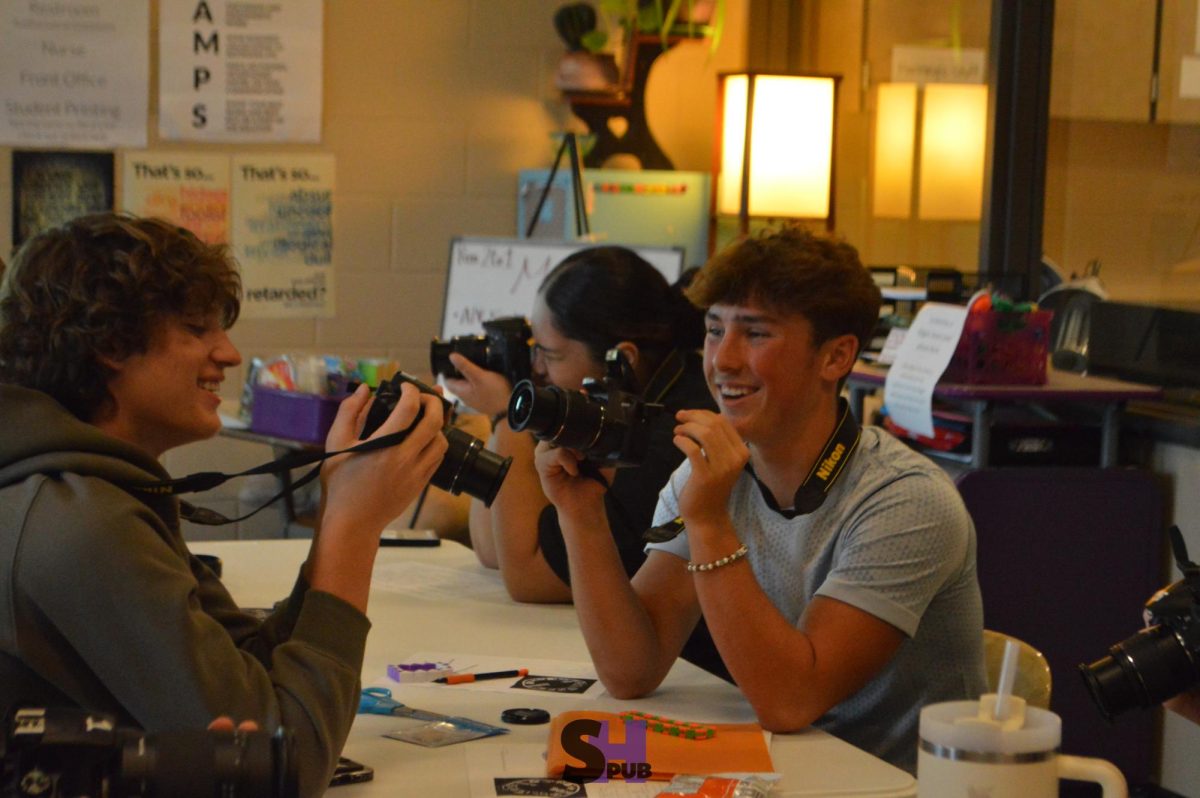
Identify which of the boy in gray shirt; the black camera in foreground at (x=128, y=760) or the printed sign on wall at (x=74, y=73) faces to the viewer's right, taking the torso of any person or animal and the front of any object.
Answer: the black camera in foreground

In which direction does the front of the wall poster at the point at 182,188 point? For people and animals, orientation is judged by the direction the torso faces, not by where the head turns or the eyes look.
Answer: toward the camera

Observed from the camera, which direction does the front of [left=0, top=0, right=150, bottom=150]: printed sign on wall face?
facing the viewer

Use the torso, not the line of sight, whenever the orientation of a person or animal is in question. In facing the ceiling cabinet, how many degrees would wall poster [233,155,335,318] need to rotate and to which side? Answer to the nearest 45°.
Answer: approximately 45° to its left

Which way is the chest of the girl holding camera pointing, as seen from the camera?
to the viewer's left

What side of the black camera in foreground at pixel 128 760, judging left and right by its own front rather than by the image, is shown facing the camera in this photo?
right

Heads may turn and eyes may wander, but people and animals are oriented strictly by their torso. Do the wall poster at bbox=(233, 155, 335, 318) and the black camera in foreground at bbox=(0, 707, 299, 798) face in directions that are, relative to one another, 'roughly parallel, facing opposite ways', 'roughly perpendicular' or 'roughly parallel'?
roughly perpendicular

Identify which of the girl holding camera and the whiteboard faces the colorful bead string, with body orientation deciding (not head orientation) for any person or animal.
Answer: the whiteboard

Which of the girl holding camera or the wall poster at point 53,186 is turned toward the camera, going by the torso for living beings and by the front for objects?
the wall poster

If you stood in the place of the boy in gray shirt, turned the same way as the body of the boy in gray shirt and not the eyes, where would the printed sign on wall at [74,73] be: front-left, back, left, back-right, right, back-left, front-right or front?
right

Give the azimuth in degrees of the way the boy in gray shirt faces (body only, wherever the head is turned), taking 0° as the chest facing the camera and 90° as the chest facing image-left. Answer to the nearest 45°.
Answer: approximately 45°

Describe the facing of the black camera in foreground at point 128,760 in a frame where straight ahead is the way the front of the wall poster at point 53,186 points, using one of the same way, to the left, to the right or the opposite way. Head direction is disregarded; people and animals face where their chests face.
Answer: to the left

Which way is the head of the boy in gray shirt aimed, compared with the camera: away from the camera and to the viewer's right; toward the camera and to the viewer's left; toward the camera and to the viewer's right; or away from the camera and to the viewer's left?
toward the camera and to the viewer's left

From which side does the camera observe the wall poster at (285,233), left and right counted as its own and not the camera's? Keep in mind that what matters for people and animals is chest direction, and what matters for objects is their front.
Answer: front

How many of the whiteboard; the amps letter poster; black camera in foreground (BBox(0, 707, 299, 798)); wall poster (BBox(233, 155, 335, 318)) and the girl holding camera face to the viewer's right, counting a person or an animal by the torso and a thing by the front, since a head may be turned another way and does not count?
1

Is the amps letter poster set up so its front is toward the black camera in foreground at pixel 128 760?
yes
